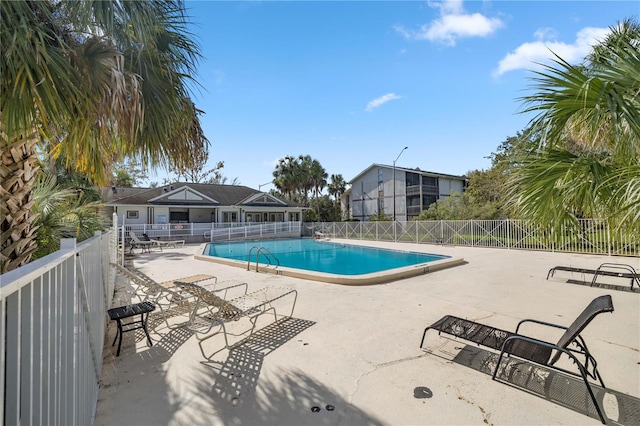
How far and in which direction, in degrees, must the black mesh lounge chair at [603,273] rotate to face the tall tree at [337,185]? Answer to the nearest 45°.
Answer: approximately 45° to its right

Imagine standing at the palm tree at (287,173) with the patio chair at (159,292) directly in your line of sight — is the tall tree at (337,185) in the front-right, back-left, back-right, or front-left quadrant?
back-left

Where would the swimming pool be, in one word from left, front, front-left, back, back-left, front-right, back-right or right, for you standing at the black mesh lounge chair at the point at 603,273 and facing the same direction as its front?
front

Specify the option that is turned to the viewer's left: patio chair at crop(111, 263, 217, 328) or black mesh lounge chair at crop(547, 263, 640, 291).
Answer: the black mesh lounge chair

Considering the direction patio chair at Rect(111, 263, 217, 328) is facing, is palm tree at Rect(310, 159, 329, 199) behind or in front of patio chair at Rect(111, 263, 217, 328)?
in front

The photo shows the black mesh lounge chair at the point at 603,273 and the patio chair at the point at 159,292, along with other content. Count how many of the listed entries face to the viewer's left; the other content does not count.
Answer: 1

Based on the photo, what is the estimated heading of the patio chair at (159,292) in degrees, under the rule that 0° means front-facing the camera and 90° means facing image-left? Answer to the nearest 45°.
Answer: approximately 225°

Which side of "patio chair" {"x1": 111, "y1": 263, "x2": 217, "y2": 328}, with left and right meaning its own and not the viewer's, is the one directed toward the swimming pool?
front

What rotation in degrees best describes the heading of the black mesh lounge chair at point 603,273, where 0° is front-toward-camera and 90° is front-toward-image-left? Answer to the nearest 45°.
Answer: approximately 90°

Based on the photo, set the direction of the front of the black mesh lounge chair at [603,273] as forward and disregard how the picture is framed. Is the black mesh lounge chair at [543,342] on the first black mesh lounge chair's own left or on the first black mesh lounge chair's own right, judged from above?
on the first black mesh lounge chair's own left

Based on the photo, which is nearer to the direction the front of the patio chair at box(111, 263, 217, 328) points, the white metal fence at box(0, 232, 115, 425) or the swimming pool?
the swimming pool

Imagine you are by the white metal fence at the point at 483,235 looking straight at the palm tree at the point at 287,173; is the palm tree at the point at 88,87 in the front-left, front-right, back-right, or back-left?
back-left

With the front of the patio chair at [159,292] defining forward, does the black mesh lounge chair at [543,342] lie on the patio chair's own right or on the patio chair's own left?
on the patio chair's own right

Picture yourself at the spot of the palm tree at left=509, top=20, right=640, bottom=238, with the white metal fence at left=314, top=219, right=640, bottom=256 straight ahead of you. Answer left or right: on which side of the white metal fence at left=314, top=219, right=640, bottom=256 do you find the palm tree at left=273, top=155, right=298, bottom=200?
left

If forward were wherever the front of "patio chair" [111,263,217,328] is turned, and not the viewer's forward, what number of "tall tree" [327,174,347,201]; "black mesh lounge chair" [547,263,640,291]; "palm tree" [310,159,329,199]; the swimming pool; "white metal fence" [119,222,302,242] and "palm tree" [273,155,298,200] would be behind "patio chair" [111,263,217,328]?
0

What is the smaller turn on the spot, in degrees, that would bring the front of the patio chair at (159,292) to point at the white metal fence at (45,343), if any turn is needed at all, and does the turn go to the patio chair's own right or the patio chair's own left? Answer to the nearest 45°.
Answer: approximately 135° to the patio chair's own right
